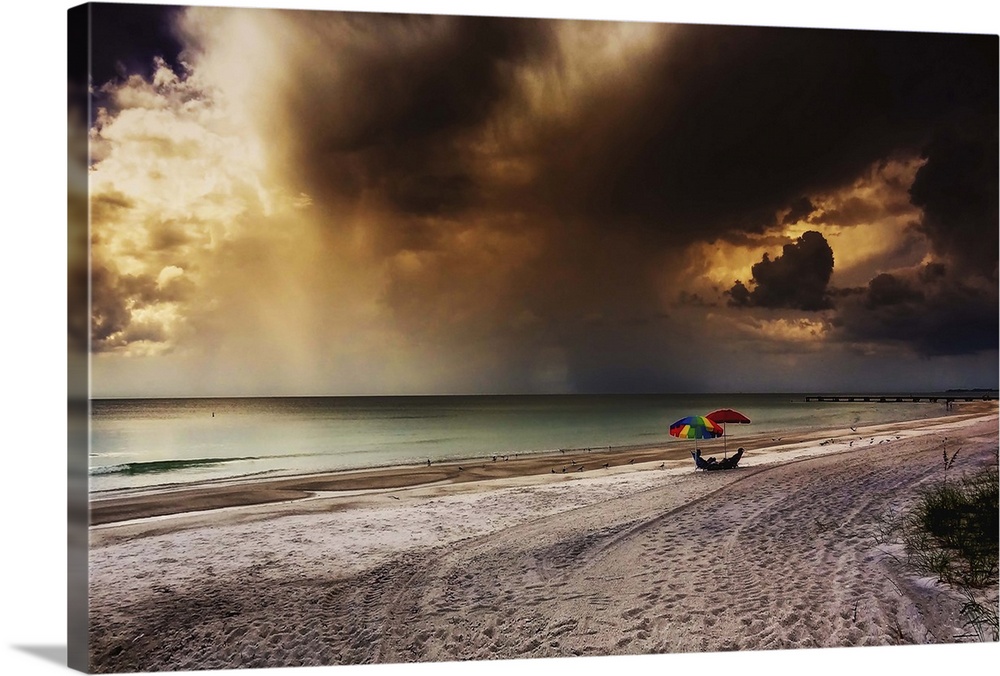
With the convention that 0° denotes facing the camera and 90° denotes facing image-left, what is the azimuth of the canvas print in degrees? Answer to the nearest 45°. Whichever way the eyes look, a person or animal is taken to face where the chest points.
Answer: approximately 315°
